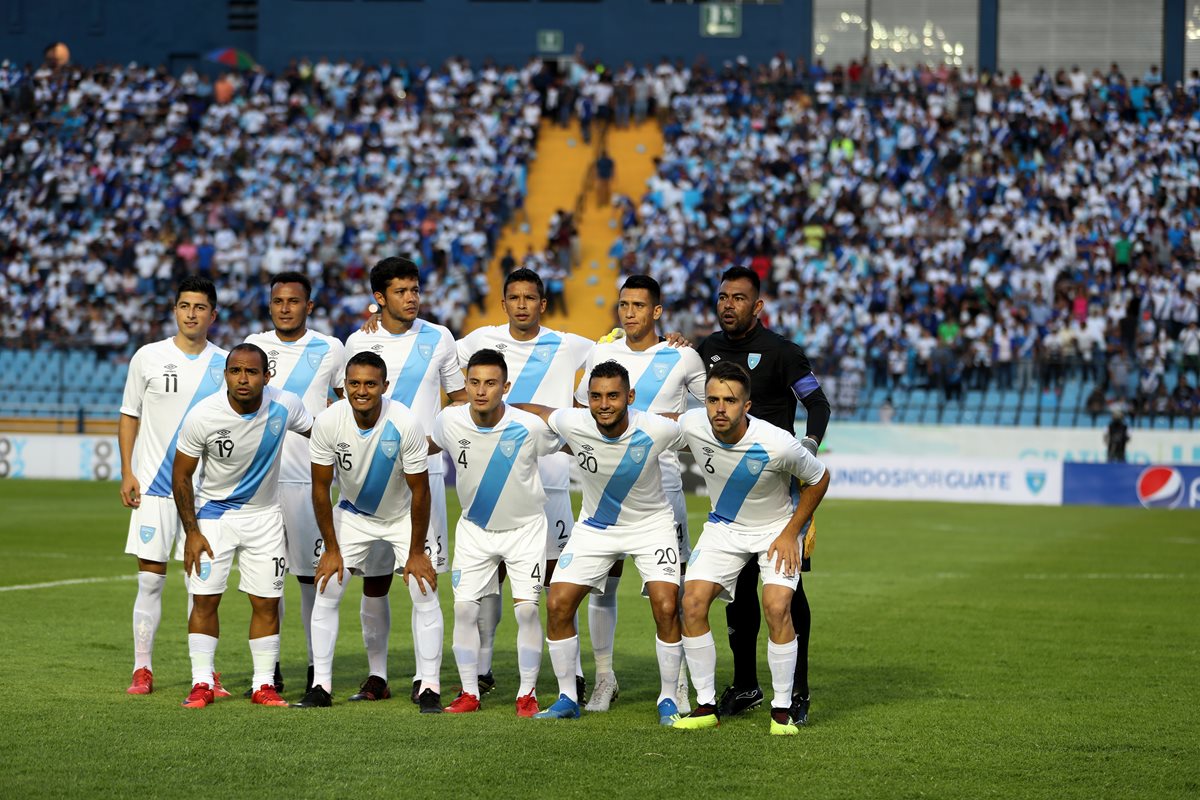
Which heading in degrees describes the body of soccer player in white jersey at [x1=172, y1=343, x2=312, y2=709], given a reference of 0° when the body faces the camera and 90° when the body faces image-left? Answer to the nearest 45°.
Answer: approximately 0°

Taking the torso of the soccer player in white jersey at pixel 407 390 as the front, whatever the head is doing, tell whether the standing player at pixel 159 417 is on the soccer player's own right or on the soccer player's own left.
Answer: on the soccer player's own right

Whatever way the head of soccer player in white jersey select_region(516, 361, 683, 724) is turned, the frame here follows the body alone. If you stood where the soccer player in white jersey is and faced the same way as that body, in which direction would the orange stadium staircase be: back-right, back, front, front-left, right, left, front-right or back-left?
back

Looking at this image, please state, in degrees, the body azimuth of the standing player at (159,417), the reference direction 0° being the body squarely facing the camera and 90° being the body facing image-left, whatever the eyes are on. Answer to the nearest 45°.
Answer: approximately 0°
